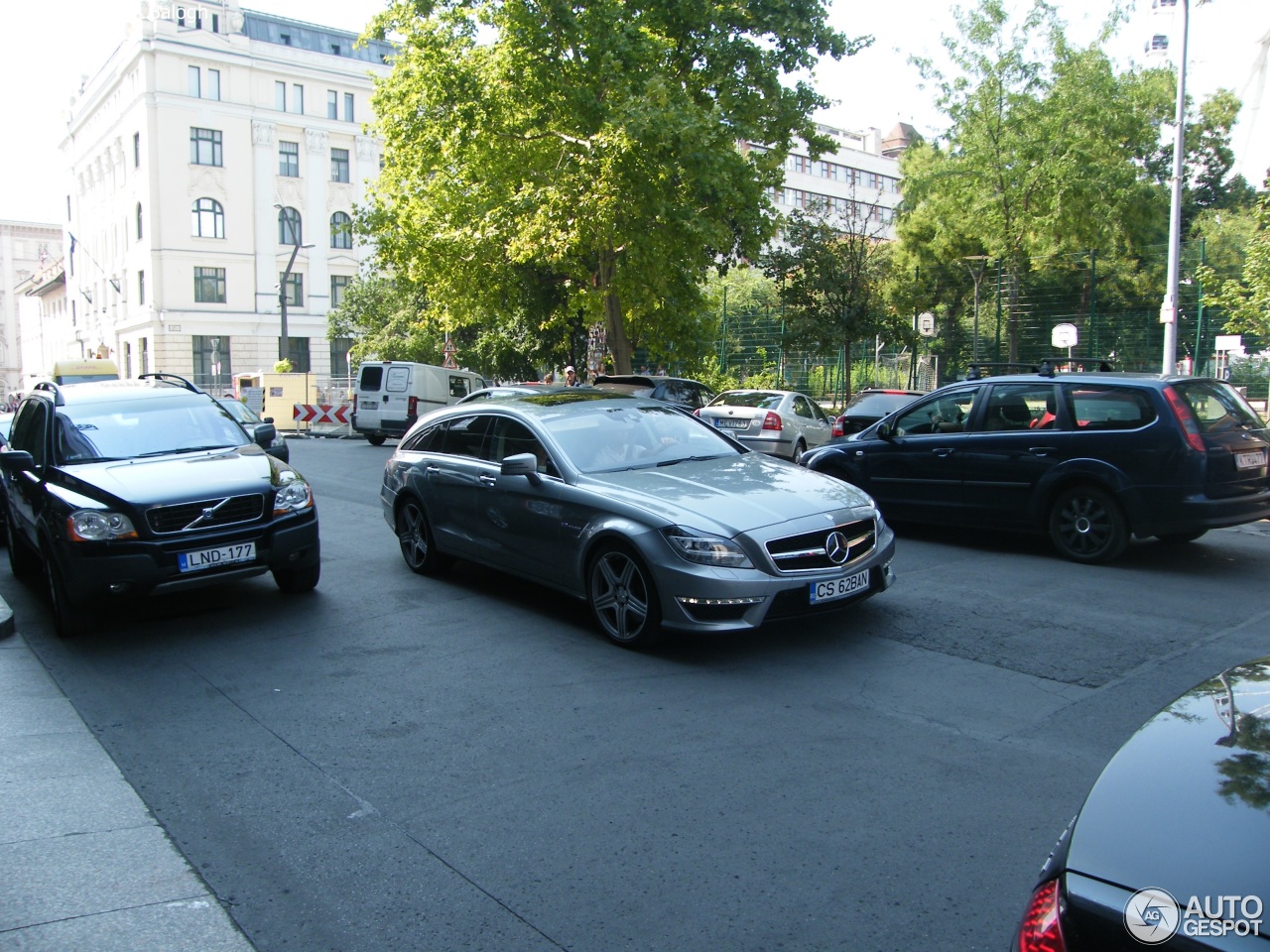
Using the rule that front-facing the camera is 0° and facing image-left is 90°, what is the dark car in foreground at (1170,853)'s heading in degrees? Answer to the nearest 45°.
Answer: approximately 225°

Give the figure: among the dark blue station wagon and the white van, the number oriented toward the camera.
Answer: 0

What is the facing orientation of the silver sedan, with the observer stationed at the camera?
facing away from the viewer and to the right of the viewer

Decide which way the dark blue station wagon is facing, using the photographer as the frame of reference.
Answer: facing away from the viewer and to the left of the viewer

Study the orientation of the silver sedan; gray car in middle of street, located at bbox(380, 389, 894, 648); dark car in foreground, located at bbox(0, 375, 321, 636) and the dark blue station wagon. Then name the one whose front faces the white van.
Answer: the dark blue station wagon

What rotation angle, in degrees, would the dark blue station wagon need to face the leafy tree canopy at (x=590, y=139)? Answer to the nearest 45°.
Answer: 0° — it already faces it

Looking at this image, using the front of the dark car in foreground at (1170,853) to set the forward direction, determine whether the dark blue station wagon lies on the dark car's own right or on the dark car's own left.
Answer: on the dark car's own left

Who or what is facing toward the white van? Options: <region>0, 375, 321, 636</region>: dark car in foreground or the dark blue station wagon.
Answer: the dark blue station wagon

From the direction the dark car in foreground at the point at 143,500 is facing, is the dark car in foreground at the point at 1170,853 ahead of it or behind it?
ahead

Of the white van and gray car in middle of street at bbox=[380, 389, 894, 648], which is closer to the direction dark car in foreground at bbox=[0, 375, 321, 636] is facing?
the gray car in middle of street

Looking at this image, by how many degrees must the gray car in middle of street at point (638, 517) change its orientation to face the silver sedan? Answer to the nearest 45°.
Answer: approximately 135° to its left

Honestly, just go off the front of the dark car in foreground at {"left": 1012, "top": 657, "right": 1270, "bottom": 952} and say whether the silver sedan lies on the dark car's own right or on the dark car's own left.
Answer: on the dark car's own left

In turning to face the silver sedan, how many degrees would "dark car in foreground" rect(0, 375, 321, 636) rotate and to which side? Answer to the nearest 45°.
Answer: approximately 90° to its left

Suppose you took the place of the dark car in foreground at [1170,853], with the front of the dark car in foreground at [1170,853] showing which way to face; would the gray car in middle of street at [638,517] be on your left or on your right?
on your left

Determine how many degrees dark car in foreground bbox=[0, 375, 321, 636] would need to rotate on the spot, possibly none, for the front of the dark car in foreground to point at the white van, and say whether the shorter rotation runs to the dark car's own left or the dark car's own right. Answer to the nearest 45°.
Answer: approximately 135° to the dark car's own left
